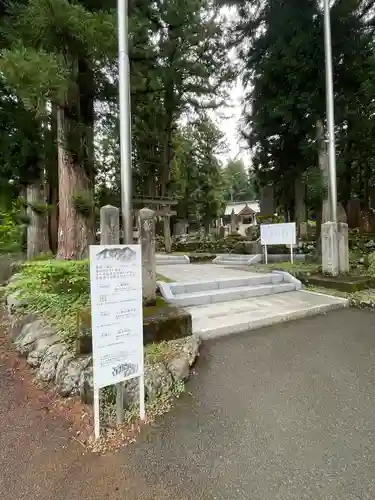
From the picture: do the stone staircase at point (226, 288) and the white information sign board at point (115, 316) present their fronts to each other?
no

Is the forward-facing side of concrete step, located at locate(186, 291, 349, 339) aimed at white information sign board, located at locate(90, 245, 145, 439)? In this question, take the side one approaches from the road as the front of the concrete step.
no

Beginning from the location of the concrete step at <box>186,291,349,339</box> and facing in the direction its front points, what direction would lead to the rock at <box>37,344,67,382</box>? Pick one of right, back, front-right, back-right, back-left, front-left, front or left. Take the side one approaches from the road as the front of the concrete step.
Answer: right

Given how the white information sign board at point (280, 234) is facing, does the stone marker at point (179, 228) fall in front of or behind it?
behind

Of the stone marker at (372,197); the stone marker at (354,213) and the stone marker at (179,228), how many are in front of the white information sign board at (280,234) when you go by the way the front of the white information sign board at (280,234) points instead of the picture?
0

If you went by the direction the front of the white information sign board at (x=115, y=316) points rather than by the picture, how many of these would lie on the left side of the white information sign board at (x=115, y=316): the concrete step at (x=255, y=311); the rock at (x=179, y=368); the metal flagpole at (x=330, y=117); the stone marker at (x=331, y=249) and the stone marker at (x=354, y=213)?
5

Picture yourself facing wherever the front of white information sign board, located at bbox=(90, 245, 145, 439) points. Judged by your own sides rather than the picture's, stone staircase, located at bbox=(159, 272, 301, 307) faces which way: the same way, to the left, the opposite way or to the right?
the same way

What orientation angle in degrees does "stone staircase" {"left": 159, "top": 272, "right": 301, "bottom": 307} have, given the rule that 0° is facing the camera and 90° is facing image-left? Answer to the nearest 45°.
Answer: approximately 315°

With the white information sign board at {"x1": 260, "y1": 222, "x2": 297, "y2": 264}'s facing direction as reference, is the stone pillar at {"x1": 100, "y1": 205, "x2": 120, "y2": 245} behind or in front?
in front

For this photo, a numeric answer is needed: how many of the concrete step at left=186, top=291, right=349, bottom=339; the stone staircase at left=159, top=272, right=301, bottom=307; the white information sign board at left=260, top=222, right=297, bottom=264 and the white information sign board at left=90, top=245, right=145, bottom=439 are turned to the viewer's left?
0

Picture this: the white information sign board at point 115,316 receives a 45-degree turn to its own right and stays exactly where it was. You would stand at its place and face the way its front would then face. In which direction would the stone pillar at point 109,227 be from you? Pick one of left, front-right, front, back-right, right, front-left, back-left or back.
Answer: back

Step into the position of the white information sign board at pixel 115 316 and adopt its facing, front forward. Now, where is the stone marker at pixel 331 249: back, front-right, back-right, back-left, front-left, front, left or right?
left

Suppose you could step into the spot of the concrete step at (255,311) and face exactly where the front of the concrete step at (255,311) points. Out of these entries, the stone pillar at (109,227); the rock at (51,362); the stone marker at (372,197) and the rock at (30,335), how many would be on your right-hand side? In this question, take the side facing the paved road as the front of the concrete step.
3

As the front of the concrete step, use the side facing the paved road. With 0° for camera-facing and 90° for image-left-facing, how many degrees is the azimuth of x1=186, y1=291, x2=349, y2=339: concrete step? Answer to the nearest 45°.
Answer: approximately 315°

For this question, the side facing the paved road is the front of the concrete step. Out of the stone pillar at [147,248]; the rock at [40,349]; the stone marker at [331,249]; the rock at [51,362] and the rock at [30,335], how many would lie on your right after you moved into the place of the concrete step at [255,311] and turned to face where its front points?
4

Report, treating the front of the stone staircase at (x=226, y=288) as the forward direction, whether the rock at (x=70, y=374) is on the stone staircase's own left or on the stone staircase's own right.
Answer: on the stone staircase's own right

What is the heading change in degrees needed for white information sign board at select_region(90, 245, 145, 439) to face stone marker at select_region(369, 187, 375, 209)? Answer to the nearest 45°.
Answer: approximately 90° to its left

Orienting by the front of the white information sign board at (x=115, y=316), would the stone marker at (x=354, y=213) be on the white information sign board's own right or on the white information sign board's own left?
on the white information sign board's own left

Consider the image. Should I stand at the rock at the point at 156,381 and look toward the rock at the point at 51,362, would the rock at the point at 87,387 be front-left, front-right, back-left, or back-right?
front-left

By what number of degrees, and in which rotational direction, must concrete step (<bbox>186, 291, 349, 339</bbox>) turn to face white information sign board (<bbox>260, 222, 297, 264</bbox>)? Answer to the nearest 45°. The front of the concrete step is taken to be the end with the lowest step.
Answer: approximately 135° to its left

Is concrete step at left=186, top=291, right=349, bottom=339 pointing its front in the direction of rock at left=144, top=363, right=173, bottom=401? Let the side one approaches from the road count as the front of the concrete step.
no

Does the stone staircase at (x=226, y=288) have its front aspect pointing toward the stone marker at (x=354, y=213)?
no
